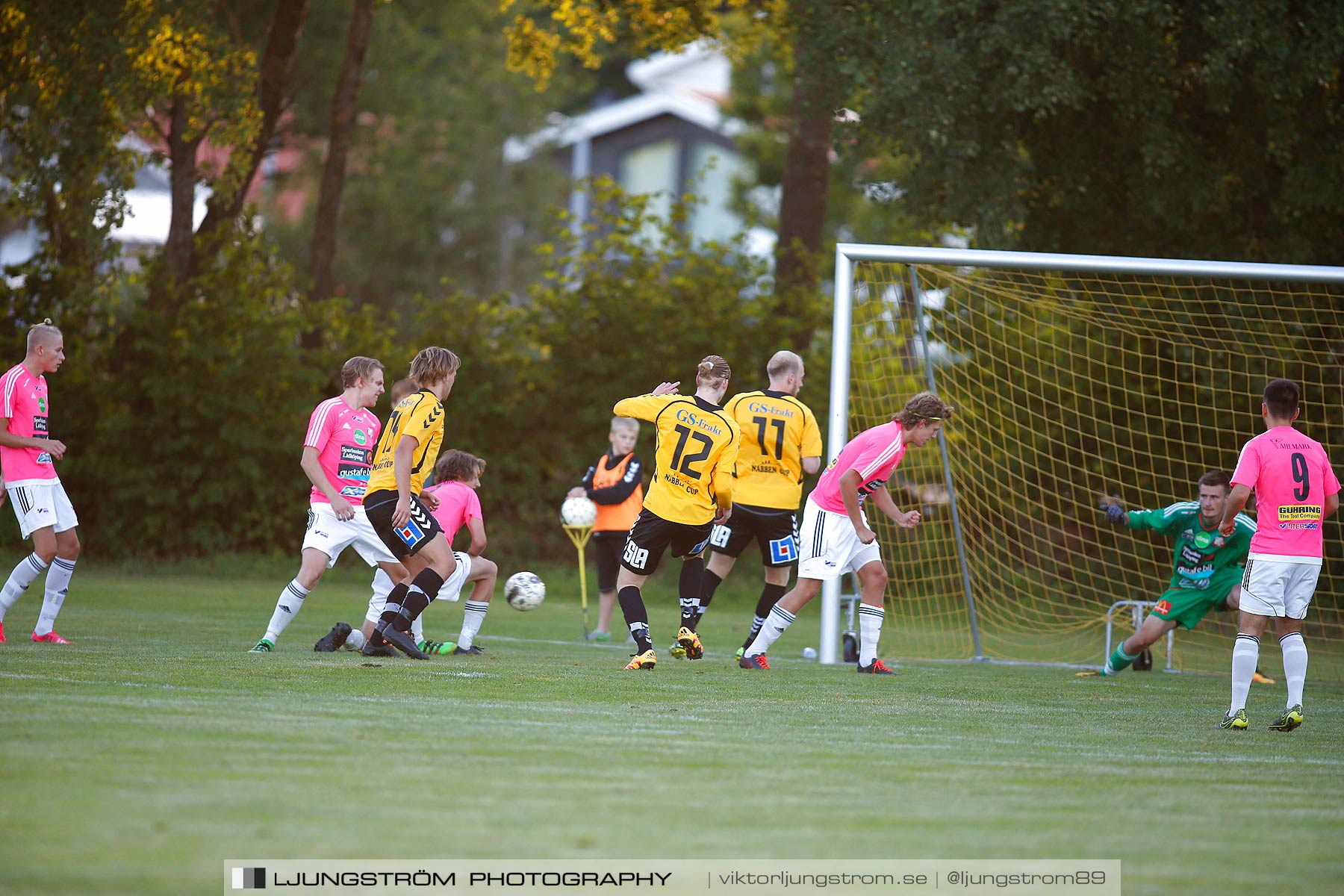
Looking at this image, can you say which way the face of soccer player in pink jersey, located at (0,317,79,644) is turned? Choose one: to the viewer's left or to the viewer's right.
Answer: to the viewer's right

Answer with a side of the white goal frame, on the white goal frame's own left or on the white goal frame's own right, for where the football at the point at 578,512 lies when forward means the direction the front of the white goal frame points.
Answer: on the white goal frame's own right

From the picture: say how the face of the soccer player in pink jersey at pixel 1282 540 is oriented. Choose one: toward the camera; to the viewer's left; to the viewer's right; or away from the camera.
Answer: away from the camera

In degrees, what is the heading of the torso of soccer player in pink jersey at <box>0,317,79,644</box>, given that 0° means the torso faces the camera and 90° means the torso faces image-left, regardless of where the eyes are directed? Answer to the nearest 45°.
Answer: approximately 315°

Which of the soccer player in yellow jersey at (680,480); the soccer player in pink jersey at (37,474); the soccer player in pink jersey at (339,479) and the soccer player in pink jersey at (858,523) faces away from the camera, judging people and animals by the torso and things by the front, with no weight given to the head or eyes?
the soccer player in yellow jersey

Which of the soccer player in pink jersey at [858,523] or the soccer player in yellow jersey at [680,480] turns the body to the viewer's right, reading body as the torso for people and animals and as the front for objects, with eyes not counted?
the soccer player in pink jersey

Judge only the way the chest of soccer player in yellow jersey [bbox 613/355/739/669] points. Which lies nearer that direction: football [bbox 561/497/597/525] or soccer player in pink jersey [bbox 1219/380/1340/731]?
the football

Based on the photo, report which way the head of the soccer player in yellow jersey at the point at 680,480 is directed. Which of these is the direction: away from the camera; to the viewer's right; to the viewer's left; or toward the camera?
away from the camera

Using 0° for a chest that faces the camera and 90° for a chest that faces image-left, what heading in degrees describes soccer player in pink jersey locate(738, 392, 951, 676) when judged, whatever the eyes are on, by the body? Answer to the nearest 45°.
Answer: approximately 270°

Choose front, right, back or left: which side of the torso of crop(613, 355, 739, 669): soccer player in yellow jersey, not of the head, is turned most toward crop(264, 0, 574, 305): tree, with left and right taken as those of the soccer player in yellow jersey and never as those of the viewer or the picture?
front

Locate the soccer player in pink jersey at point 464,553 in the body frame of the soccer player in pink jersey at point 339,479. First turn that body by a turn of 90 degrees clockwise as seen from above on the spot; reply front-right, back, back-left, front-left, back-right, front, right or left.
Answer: back

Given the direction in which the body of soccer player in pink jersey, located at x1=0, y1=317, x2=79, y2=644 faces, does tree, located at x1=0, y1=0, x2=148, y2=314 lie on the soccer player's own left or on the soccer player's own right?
on the soccer player's own left

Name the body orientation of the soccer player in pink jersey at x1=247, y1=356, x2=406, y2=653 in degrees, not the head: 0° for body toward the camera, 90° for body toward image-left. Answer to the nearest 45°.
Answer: approximately 315°

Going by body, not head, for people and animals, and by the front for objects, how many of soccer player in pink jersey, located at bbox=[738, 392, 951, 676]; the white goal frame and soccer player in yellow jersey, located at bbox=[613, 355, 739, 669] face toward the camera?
1

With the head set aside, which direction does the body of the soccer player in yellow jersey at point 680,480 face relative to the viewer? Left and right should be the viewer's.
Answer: facing away from the viewer

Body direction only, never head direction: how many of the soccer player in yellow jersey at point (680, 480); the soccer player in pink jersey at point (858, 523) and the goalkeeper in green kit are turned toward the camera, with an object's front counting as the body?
1

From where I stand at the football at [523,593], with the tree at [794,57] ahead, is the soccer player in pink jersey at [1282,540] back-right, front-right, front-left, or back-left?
back-right

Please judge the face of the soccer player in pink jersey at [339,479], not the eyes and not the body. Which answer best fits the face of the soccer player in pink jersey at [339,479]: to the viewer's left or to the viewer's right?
to the viewer's right
